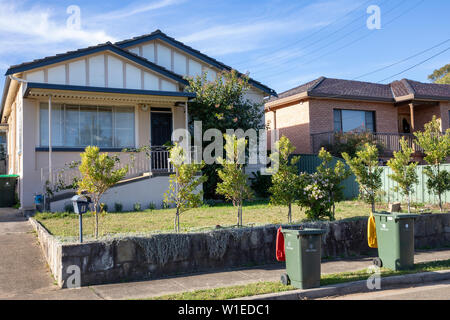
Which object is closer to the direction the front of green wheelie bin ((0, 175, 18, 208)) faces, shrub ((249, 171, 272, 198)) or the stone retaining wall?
the stone retaining wall

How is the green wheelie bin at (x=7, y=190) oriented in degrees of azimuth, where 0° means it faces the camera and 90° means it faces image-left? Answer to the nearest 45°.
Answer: approximately 0°

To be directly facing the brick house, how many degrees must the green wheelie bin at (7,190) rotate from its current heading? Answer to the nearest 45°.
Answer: approximately 90° to its left

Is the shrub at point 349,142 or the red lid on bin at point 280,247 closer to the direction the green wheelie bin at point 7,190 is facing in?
the red lid on bin

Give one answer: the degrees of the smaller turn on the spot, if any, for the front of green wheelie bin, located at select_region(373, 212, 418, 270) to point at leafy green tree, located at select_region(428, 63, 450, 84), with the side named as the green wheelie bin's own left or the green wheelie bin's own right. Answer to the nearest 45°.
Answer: approximately 135° to the green wheelie bin's own left

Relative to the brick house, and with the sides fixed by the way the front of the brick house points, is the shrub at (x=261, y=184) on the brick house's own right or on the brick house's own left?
on the brick house's own right

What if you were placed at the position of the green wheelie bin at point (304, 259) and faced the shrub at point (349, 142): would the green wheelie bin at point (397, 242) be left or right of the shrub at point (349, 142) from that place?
right
